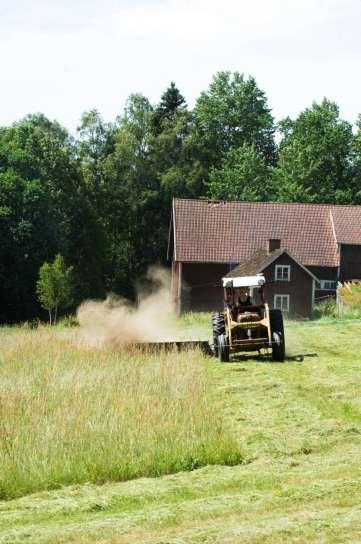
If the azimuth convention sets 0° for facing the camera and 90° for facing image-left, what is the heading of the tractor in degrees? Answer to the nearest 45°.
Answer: approximately 0°
